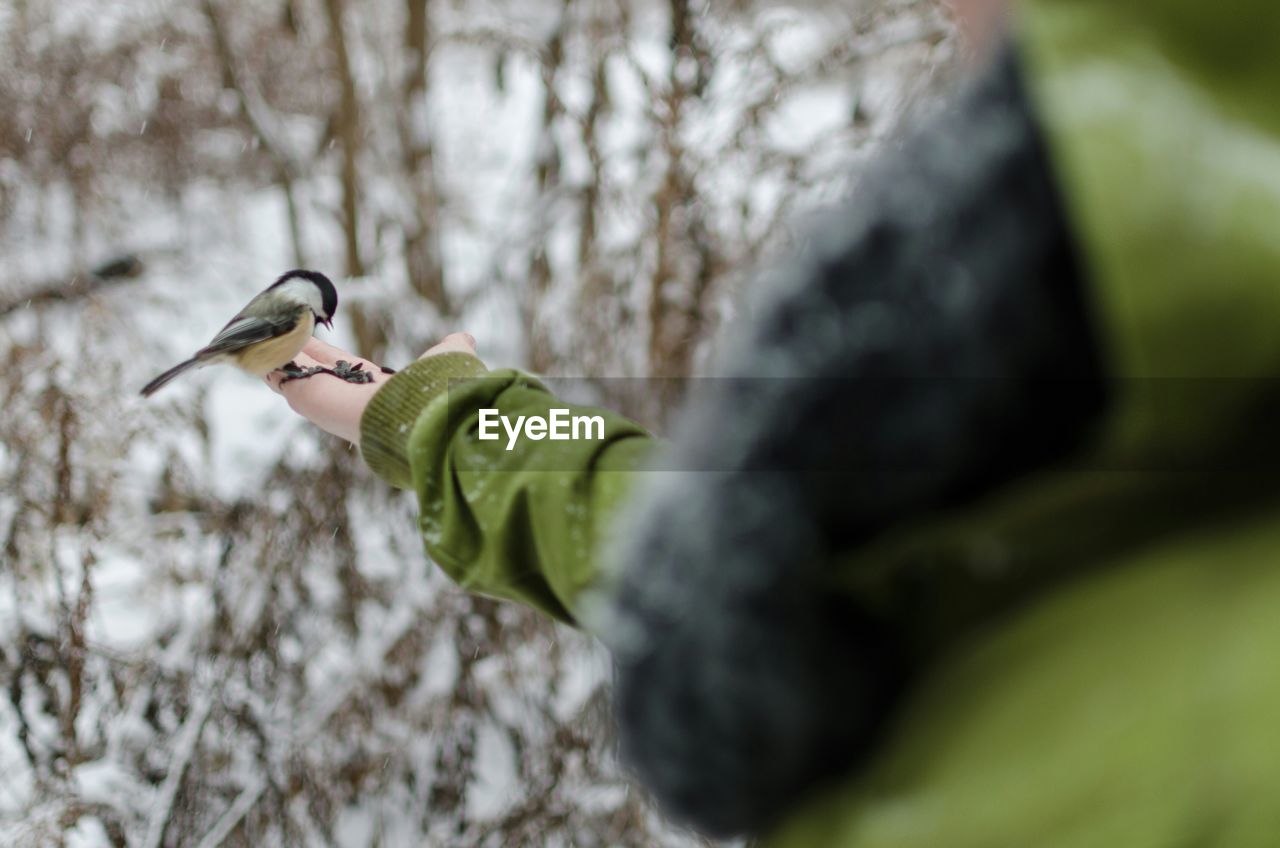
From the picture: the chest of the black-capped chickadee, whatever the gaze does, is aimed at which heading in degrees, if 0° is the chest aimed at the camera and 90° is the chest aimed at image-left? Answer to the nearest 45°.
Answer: approximately 270°
